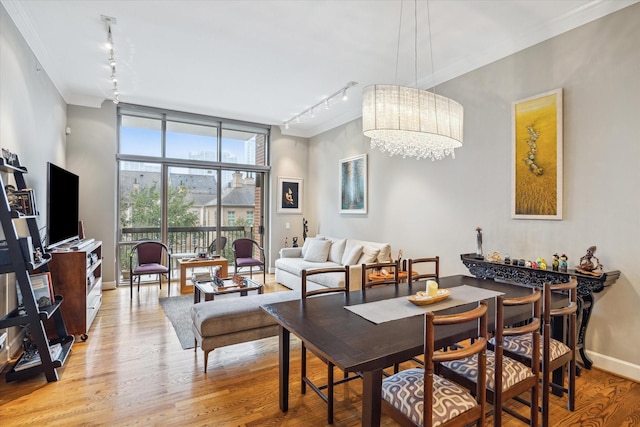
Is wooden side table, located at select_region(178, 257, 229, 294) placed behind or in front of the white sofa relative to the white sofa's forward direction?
in front

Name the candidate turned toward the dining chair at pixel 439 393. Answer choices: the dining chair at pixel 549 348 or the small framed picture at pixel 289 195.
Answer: the small framed picture

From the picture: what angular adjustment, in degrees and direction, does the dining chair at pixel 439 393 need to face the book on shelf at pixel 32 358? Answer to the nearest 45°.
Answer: approximately 45° to its left

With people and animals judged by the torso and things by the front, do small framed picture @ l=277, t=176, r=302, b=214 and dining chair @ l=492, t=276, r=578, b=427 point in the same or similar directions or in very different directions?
very different directions

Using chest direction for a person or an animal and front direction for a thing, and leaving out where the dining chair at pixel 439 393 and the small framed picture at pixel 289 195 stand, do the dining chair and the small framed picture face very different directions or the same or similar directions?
very different directions

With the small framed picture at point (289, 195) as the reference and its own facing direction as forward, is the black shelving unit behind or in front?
in front

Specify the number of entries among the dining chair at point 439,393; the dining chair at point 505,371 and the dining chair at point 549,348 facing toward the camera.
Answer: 0

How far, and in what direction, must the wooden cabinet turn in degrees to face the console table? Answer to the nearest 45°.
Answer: approximately 45° to its right

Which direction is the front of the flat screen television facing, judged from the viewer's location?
facing to the right of the viewer

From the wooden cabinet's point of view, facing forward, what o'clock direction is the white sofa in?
The white sofa is roughly at 12 o'clock from the wooden cabinet.

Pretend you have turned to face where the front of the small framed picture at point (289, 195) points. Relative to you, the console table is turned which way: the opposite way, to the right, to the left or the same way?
to the right

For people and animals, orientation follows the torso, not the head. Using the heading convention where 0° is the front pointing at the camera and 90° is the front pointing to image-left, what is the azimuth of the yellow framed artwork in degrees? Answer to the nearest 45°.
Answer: approximately 45°

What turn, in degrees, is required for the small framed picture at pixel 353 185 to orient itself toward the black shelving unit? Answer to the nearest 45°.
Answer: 0° — it already faces it

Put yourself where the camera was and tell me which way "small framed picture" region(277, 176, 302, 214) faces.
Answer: facing the viewer

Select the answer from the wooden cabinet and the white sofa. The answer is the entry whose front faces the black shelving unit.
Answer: the white sofa

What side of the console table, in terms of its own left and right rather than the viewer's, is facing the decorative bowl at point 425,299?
front

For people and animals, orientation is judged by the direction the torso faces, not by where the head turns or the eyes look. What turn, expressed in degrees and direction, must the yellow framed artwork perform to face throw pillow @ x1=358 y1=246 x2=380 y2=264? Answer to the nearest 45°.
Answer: approximately 45° to its right
